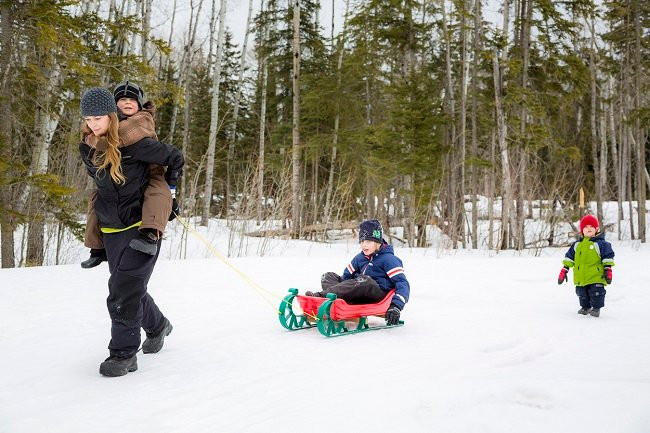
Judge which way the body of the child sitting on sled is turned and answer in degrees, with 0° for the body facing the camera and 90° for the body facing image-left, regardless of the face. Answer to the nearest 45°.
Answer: approximately 45°

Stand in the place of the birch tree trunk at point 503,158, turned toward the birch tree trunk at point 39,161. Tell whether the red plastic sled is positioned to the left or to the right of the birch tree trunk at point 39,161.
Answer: left

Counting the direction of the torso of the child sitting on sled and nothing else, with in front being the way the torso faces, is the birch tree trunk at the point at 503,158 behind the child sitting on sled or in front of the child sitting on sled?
behind

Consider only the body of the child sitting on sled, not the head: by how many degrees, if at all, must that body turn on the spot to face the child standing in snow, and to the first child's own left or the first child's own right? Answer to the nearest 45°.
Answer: approximately 135° to the first child's own left

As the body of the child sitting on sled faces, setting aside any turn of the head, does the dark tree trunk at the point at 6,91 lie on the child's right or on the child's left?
on the child's right
